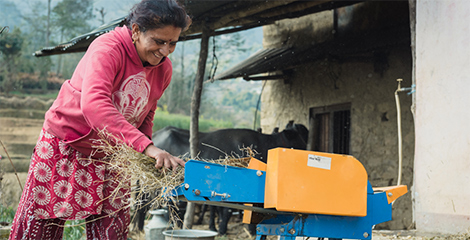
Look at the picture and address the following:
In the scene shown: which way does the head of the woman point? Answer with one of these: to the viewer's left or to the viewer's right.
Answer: to the viewer's right

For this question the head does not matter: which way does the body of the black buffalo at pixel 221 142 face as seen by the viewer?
to the viewer's right

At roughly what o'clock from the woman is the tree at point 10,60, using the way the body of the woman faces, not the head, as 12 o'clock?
The tree is roughly at 7 o'clock from the woman.

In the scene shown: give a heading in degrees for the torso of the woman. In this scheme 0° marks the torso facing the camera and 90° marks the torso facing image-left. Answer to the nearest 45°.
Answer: approximately 315°

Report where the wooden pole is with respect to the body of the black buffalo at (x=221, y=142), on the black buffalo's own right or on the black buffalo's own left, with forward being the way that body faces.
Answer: on the black buffalo's own right

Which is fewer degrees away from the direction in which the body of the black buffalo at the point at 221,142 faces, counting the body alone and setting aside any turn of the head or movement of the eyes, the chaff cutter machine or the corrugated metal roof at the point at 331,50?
the corrugated metal roof

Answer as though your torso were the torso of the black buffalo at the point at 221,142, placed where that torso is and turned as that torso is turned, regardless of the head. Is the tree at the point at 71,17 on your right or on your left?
on your left

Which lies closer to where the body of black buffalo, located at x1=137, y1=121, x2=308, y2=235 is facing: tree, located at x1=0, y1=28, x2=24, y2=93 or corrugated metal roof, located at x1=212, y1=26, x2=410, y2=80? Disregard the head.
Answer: the corrugated metal roof

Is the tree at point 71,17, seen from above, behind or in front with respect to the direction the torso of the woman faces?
behind
